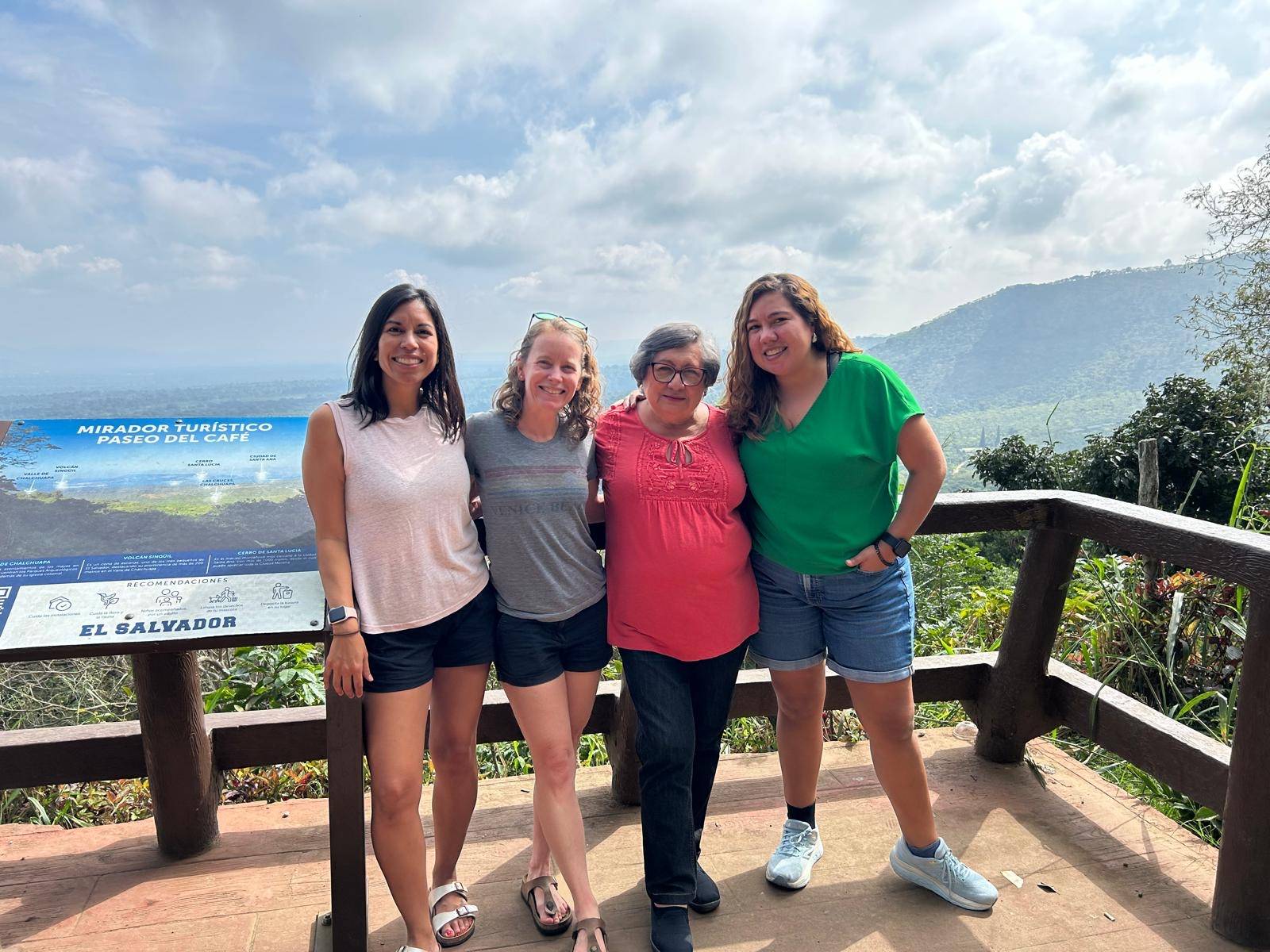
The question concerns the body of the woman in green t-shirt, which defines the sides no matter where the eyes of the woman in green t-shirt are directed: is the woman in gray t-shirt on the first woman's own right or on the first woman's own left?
on the first woman's own right

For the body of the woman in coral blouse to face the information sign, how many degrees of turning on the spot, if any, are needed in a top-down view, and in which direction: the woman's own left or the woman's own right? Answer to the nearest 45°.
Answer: approximately 90° to the woman's own right

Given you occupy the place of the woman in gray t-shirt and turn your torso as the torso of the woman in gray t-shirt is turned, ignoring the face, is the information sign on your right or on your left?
on your right

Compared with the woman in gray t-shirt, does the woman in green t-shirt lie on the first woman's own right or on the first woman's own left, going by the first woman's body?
on the first woman's own left

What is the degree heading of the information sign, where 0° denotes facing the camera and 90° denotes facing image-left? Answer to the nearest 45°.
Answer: approximately 0°

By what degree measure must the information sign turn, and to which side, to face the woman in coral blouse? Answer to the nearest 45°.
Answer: approximately 45° to its left

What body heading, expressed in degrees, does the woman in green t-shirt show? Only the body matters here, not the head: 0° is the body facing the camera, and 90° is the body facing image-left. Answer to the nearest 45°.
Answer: approximately 0°
